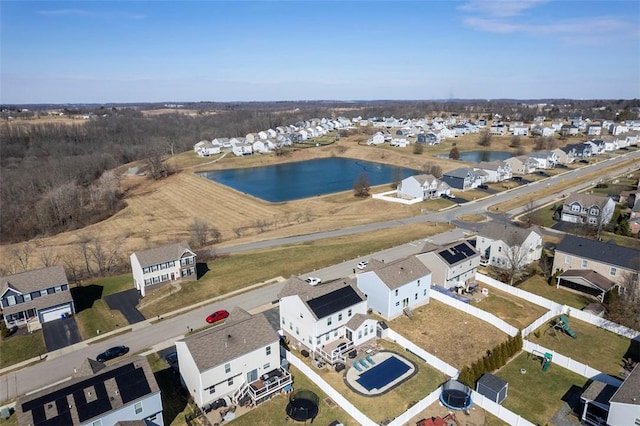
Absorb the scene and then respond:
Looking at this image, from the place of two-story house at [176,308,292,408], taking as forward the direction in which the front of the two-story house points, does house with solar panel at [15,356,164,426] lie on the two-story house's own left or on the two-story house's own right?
on the two-story house's own left

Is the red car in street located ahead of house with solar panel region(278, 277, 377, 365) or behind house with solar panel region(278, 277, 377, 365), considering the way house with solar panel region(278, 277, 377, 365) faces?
ahead

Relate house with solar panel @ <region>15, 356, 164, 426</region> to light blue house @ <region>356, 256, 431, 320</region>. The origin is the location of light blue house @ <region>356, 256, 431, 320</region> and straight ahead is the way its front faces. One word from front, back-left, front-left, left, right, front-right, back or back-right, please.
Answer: left

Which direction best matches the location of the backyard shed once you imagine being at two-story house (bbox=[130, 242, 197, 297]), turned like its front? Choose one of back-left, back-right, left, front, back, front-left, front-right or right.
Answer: front

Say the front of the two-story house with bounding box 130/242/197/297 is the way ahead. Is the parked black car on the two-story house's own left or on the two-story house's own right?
on the two-story house's own right

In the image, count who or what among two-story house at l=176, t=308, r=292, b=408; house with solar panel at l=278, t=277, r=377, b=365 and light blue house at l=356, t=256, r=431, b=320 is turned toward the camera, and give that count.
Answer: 0

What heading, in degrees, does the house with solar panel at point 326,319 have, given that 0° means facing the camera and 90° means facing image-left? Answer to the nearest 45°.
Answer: approximately 135°

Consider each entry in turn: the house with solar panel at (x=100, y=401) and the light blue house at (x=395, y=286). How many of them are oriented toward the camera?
0

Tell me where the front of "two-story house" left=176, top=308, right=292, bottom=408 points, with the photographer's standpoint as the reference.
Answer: facing away from the viewer and to the left of the viewer

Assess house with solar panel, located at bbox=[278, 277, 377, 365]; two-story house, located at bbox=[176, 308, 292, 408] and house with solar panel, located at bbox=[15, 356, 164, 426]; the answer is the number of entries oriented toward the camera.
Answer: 0

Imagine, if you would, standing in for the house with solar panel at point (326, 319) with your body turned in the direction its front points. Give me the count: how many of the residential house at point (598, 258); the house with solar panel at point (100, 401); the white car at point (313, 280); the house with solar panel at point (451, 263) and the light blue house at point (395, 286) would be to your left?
1

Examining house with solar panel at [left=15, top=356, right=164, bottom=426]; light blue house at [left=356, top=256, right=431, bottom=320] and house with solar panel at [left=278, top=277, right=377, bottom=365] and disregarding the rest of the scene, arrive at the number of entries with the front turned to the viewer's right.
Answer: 0

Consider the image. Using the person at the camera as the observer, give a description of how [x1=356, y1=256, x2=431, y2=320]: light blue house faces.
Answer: facing away from the viewer and to the left of the viewer

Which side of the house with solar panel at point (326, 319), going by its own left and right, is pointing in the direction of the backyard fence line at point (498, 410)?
back

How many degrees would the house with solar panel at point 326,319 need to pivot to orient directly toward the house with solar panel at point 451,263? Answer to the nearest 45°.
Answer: approximately 90° to its right

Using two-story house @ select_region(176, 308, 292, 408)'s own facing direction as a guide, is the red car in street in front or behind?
in front

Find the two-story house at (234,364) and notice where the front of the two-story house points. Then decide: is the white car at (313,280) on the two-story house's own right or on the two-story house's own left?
on the two-story house's own right

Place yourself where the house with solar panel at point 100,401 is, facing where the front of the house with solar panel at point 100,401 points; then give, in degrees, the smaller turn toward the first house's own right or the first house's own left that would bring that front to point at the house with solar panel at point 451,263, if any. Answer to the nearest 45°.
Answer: approximately 135° to the first house's own right
